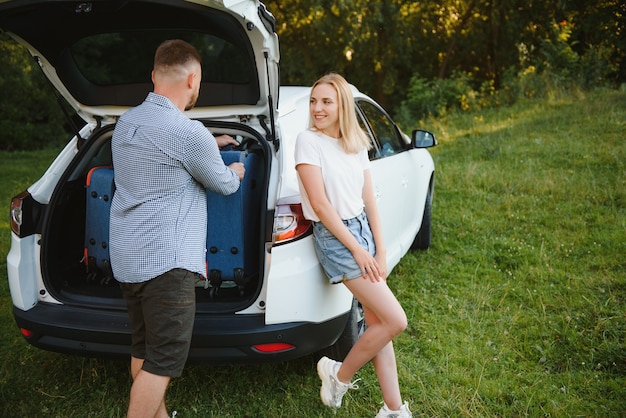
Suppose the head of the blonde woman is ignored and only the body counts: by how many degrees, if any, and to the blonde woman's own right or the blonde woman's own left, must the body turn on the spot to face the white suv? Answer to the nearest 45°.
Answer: approximately 135° to the blonde woman's own right

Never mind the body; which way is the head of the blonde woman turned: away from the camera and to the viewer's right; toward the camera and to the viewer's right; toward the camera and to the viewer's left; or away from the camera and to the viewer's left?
toward the camera and to the viewer's left

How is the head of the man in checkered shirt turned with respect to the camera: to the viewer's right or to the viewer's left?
to the viewer's right

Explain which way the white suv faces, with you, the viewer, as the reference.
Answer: facing away from the viewer and to the right of the viewer

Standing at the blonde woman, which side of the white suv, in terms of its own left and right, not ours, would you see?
right

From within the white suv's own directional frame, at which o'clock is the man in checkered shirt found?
The man in checkered shirt is roughly at 5 o'clock from the white suv.

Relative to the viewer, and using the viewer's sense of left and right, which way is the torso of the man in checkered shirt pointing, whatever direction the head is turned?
facing away from the viewer and to the right of the viewer
